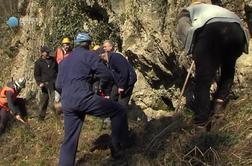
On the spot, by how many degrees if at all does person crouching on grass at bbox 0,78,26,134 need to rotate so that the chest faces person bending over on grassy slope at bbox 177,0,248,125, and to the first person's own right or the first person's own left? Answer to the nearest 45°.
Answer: approximately 45° to the first person's own right

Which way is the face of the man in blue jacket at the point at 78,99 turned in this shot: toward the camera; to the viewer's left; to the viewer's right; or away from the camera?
away from the camera

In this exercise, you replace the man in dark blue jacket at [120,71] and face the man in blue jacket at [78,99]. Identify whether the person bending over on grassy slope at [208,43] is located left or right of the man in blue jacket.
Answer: left

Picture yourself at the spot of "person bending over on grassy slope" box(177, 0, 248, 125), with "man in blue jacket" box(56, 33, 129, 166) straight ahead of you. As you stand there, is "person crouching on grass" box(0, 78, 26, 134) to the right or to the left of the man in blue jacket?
right

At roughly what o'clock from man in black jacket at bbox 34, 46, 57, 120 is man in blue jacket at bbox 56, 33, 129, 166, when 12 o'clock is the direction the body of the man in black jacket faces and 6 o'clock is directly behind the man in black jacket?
The man in blue jacket is roughly at 12 o'clock from the man in black jacket.

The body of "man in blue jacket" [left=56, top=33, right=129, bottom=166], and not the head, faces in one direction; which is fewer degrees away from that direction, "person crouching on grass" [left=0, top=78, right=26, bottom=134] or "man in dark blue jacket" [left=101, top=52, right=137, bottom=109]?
the man in dark blue jacket

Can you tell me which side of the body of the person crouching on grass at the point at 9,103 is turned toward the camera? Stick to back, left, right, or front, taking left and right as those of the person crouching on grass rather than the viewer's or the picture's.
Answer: right

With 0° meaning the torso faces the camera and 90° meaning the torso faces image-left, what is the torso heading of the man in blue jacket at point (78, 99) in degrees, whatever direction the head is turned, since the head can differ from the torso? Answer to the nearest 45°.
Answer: approximately 225°

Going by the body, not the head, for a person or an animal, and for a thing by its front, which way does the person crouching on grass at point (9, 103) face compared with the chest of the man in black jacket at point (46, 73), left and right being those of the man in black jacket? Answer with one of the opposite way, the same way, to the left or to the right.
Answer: to the left
